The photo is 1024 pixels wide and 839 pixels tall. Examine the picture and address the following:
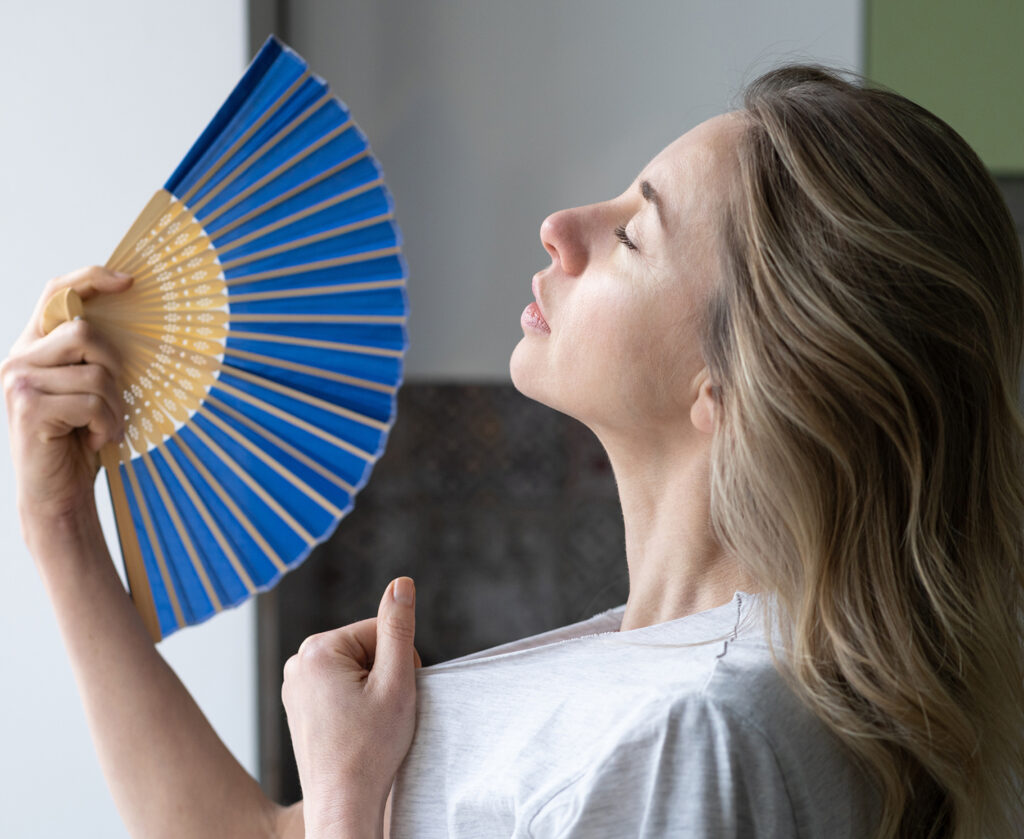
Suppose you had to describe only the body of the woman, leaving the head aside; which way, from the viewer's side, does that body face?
to the viewer's left

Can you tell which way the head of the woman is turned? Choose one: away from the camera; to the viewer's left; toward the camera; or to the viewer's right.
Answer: to the viewer's left
